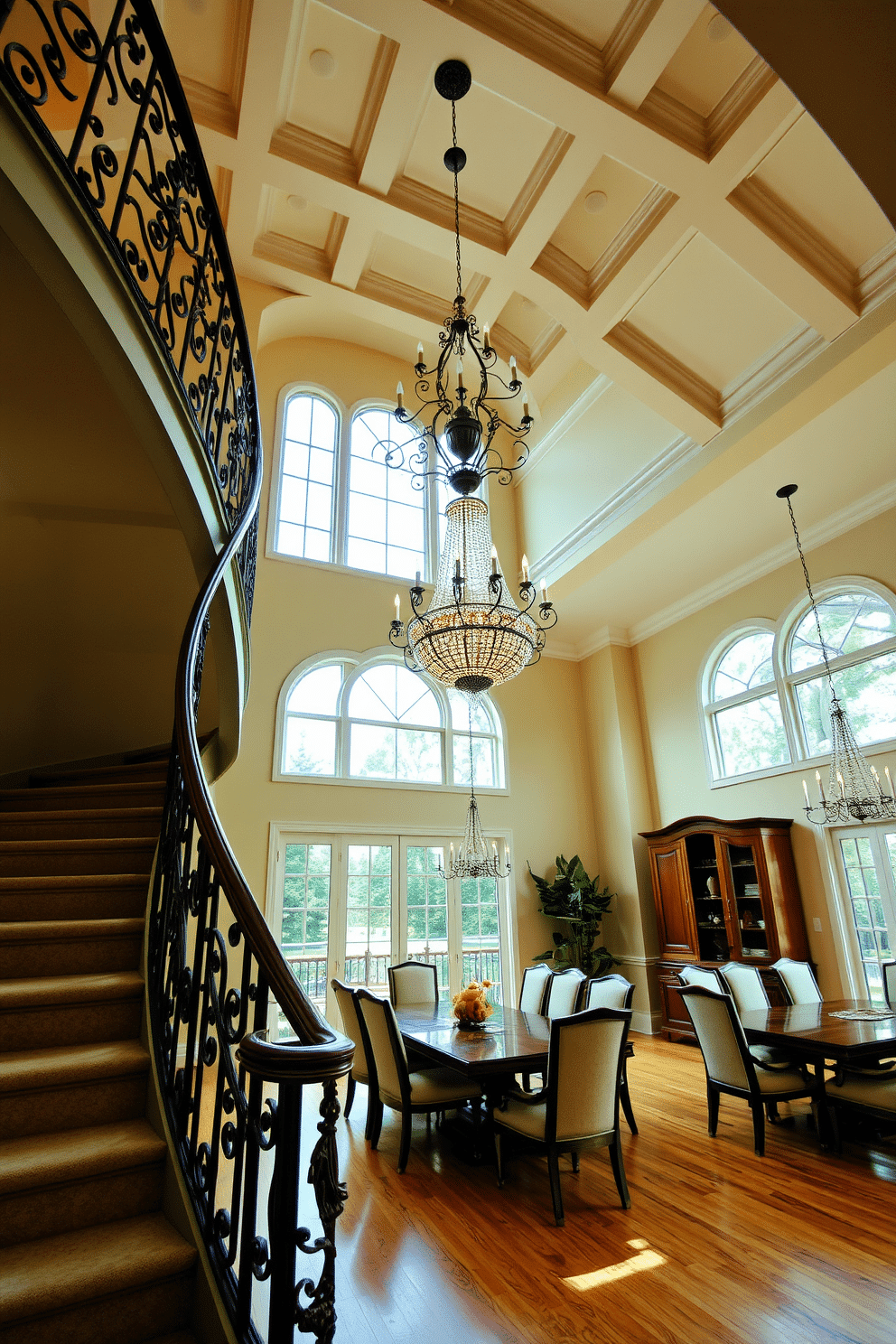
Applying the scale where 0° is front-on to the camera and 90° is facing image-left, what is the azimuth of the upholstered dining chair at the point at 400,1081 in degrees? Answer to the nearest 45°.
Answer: approximately 225°

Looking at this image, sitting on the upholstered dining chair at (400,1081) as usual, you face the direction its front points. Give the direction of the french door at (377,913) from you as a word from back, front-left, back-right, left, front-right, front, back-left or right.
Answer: front-left

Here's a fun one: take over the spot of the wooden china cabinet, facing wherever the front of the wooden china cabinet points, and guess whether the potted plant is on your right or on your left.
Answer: on your right

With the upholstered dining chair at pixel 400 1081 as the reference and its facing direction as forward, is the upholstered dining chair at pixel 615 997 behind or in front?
in front

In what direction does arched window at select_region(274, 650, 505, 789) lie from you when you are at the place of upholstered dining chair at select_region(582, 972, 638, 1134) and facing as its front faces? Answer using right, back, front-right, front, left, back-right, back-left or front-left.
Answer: right

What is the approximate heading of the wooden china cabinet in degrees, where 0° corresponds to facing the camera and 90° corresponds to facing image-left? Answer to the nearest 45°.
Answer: approximately 45°

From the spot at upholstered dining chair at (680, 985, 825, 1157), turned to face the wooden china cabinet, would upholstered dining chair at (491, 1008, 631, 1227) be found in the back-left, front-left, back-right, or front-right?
back-left

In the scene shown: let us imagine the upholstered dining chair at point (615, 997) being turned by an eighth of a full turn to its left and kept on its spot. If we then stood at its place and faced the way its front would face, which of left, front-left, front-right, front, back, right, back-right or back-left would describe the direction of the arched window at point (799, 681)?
back-left

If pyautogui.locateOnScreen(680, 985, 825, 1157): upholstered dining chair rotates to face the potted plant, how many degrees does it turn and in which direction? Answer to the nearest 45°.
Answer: approximately 90° to its left

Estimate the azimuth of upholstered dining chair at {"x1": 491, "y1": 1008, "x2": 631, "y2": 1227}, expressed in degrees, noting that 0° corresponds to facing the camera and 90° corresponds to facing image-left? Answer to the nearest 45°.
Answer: approximately 135°
